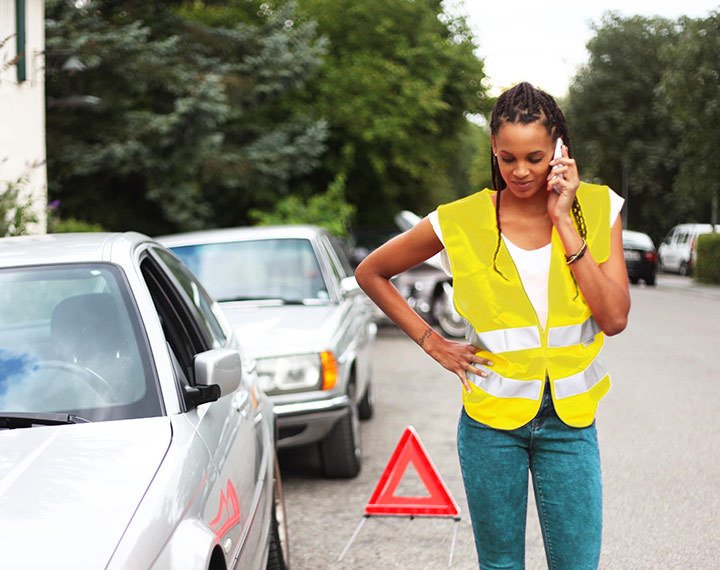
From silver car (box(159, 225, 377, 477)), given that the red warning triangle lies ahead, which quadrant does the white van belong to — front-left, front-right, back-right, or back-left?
back-left

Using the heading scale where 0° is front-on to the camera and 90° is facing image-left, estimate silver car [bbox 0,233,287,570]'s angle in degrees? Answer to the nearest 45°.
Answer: approximately 45°

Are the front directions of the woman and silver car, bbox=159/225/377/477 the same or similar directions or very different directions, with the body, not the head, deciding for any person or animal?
same or similar directions

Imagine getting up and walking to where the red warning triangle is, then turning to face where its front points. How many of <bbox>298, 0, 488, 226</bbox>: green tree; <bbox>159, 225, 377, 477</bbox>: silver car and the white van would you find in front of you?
0

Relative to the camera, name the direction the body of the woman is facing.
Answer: toward the camera

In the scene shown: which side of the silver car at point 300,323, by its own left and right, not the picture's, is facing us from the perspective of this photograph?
front

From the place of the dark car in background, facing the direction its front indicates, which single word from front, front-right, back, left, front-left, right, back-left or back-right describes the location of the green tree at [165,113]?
back-left

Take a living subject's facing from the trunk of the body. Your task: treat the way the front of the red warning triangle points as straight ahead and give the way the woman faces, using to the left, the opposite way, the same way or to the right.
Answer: the same way

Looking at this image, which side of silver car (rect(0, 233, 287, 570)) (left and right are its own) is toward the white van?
back

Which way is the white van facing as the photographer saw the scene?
facing the viewer and to the left of the viewer

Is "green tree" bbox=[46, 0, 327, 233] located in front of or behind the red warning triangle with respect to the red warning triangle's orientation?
behind

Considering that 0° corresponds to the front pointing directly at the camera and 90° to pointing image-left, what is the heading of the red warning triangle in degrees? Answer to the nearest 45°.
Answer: approximately 0°

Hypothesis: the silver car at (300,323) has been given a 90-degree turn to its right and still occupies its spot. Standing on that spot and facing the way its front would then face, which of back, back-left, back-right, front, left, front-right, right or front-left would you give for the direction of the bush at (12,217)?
front-right

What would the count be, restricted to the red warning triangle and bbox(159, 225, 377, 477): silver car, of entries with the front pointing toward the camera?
2

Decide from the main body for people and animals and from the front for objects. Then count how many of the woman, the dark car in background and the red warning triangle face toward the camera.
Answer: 2

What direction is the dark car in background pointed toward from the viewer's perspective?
away from the camera

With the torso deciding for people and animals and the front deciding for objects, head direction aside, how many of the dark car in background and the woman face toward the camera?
1

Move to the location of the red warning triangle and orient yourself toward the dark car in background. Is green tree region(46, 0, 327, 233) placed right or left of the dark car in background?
left

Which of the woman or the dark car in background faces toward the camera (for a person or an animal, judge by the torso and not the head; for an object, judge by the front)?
the woman
